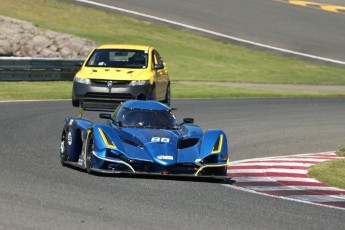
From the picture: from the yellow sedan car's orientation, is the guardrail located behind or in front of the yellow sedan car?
behind

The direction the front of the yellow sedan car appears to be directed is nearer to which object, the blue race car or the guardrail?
the blue race car

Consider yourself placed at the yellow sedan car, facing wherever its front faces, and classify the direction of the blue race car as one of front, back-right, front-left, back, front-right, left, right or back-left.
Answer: front

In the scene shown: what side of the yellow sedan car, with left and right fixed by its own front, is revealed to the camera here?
front
